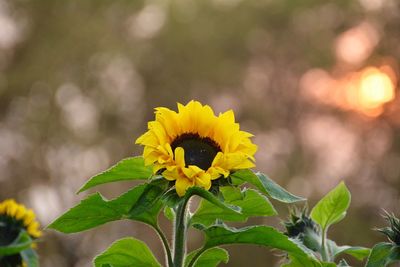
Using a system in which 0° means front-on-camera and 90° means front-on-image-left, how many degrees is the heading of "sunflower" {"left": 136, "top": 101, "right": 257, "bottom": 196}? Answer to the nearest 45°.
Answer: approximately 0°
